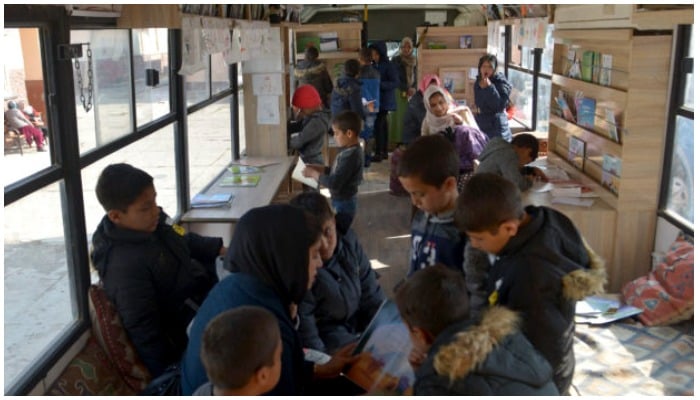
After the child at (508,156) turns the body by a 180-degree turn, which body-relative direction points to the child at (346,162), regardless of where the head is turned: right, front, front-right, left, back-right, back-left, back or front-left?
front

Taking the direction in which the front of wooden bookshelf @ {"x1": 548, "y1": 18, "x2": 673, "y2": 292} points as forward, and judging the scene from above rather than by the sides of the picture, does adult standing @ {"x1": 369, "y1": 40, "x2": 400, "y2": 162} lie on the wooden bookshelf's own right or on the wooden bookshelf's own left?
on the wooden bookshelf's own right

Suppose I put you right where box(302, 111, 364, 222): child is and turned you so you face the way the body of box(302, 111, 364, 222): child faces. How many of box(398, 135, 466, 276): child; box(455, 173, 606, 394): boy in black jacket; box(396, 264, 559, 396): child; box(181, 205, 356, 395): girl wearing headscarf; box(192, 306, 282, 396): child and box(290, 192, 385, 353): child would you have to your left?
6

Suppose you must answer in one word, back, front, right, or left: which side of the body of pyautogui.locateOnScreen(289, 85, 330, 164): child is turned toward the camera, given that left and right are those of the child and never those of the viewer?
left

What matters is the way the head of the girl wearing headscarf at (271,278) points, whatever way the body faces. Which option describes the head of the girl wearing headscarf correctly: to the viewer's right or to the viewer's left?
to the viewer's right

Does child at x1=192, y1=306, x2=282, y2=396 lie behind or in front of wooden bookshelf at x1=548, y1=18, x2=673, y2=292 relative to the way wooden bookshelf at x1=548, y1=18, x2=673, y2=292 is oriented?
in front

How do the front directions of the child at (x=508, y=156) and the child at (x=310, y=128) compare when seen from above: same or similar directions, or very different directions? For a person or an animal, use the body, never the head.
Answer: very different directions

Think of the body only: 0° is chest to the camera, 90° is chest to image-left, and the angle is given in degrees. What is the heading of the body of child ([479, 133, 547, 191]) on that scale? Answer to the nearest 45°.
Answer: approximately 270°

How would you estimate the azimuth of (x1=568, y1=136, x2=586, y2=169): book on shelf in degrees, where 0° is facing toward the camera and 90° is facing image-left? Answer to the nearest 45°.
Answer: approximately 45°

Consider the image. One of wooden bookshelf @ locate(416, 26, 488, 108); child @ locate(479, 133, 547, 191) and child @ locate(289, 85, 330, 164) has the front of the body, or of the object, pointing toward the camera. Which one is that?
the wooden bookshelf

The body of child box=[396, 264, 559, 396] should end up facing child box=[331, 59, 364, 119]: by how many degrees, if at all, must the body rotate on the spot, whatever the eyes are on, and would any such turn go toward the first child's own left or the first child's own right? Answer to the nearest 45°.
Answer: approximately 45° to the first child's own right

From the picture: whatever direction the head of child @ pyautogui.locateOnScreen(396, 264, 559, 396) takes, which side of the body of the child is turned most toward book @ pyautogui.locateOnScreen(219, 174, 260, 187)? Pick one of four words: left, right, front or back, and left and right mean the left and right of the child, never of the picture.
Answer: front

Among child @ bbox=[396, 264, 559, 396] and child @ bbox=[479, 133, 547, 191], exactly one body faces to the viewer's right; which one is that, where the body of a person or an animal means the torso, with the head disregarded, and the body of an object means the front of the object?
child @ bbox=[479, 133, 547, 191]

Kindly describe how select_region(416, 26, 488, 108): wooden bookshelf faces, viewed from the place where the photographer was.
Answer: facing the viewer

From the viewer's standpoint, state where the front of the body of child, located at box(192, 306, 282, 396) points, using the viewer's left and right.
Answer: facing away from the viewer and to the right of the viewer

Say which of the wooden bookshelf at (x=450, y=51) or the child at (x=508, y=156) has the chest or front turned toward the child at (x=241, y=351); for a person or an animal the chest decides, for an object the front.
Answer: the wooden bookshelf

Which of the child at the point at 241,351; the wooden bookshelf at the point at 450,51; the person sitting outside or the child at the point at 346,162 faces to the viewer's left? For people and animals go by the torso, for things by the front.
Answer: the child at the point at 346,162

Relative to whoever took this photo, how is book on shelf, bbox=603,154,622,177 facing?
facing the viewer and to the left of the viewer

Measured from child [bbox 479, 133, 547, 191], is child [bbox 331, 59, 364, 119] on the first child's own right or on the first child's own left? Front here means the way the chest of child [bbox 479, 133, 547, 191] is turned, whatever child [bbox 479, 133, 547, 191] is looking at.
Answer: on the first child's own left
